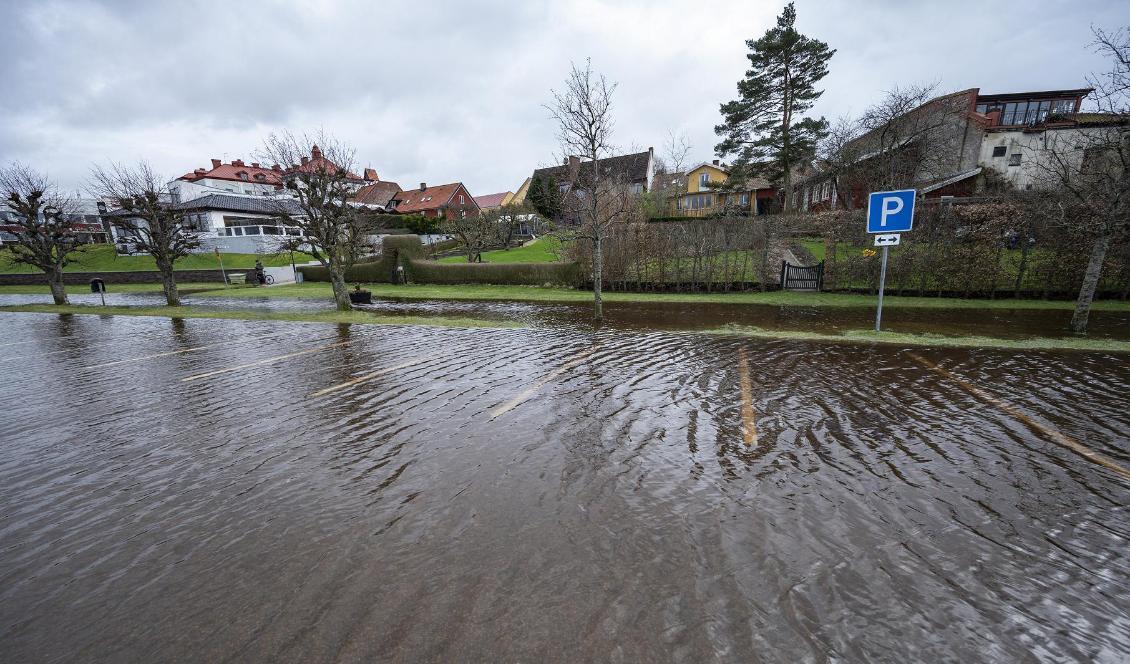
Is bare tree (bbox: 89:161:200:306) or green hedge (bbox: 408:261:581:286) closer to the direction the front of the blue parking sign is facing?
the bare tree

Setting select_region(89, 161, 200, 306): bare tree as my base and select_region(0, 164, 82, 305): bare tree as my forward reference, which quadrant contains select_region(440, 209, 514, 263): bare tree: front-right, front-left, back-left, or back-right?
back-right

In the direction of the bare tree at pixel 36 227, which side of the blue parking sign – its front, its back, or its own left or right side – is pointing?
right

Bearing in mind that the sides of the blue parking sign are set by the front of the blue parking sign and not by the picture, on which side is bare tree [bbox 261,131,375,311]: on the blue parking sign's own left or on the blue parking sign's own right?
on the blue parking sign's own right

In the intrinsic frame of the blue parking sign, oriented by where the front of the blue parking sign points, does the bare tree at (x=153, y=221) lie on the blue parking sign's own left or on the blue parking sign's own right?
on the blue parking sign's own right

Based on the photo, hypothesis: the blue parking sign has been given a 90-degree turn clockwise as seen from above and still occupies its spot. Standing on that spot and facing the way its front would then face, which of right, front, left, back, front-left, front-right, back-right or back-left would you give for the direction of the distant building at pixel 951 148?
right

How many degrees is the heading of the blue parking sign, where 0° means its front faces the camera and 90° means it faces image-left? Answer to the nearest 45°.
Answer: approximately 0°

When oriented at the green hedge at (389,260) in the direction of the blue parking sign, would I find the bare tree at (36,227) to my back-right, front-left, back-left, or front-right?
back-right

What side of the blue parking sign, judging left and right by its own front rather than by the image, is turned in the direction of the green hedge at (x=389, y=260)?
right

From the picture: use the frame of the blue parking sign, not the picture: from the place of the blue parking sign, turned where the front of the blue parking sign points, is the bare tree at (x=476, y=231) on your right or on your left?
on your right

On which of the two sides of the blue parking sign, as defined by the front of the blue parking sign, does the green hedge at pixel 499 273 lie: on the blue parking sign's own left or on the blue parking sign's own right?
on the blue parking sign's own right
